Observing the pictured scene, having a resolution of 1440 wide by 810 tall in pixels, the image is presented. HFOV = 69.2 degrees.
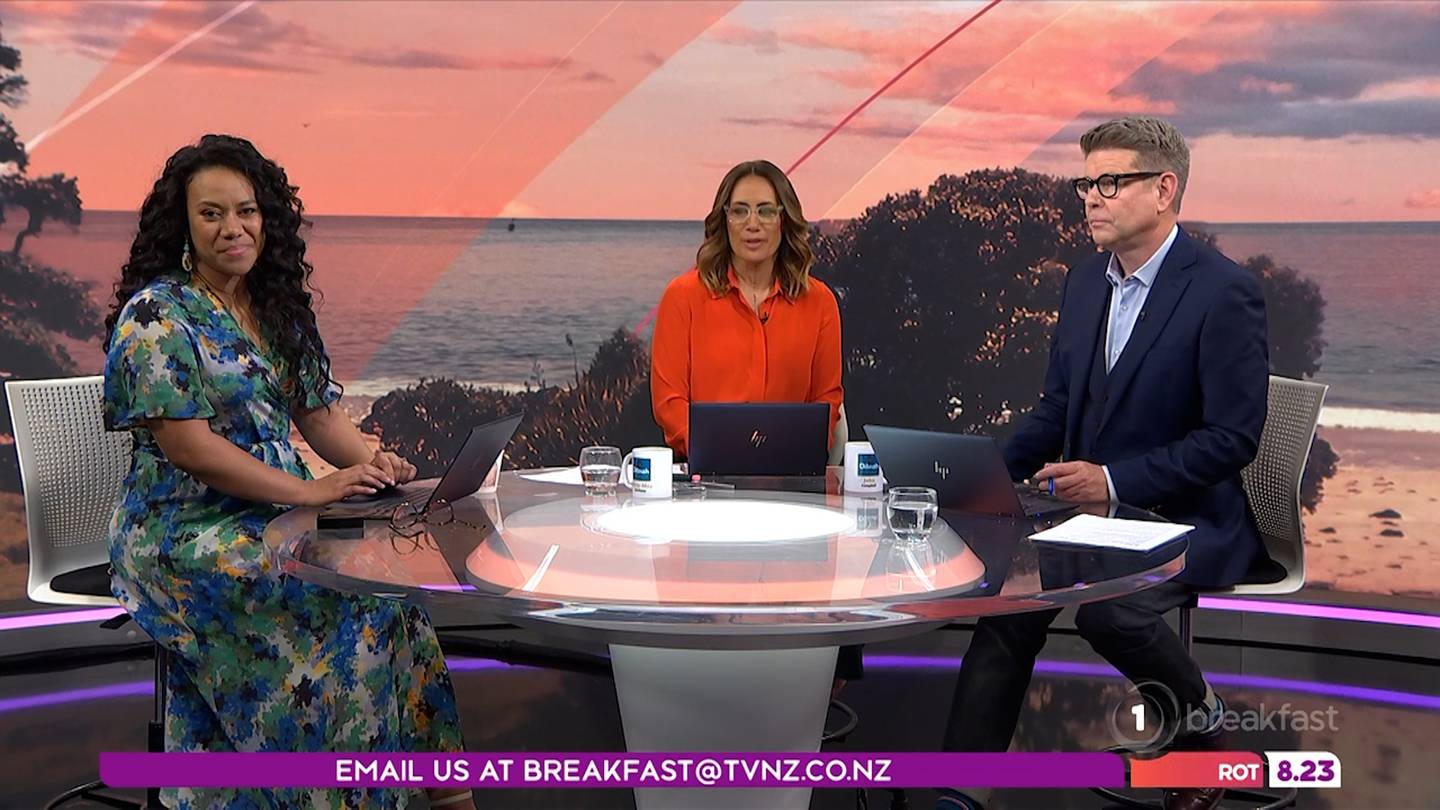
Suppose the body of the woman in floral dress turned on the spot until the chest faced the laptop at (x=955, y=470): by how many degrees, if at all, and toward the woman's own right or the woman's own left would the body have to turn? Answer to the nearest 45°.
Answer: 0° — they already face it

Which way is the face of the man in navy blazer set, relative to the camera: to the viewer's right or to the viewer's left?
to the viewer's left

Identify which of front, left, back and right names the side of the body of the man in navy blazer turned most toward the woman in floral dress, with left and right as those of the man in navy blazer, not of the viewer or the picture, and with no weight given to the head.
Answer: front

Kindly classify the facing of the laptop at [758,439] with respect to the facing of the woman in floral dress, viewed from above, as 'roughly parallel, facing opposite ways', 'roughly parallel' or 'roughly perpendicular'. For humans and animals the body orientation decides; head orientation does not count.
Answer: roughly perpendicular

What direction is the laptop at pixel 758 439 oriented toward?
away from the camera

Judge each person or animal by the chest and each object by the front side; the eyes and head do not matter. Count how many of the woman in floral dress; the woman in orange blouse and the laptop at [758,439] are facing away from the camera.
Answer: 1

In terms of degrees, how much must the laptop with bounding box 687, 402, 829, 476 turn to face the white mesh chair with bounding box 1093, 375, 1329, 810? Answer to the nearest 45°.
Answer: approximately 90° to its right

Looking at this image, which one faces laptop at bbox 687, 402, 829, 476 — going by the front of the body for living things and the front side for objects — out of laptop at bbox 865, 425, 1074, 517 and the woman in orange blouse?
the woman in orange blouse

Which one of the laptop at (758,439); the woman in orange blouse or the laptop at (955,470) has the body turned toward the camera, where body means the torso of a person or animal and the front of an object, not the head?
the woman in orange blouse

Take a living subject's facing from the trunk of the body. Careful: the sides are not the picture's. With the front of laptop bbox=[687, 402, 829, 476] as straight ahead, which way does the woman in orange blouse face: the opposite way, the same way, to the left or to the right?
the opposite way

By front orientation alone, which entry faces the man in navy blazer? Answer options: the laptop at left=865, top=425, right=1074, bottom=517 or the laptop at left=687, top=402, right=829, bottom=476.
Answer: the laptop at left=865, top=425, right=1074, bottom=517

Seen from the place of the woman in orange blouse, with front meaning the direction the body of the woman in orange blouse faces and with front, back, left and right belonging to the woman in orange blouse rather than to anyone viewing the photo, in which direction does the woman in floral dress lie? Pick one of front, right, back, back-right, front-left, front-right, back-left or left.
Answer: front-right
